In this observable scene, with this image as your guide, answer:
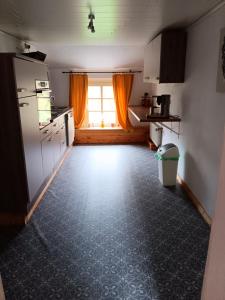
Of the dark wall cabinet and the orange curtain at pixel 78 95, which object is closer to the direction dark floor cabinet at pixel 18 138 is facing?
the dark wall cabinet

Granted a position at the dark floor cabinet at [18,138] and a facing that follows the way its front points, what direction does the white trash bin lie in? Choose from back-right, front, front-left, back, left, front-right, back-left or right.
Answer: front

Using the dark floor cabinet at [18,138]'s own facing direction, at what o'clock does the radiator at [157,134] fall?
The radiator is roughly at 11 o'clock from the dark floor cabinet.

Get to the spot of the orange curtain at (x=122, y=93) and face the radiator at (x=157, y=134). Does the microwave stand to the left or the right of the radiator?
right

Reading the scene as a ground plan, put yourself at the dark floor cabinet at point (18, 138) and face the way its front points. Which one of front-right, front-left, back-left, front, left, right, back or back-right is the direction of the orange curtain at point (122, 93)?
front-left

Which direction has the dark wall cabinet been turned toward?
to the viewer's left

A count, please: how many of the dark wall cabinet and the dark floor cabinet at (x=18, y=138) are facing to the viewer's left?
1

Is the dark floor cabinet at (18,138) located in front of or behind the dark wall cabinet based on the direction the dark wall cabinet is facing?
in front

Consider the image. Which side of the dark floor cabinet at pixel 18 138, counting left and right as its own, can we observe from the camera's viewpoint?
right

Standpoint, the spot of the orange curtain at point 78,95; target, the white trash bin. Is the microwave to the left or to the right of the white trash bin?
right
